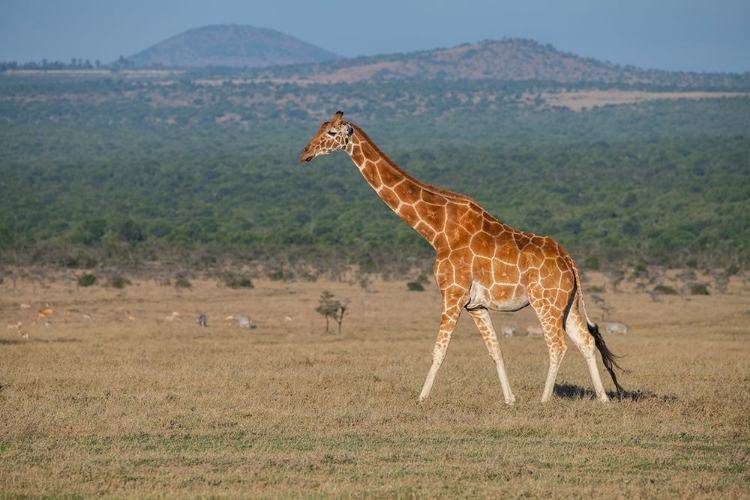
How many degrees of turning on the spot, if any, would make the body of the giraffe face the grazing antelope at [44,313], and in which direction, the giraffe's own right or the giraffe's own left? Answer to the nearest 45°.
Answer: approximately 45° to the giraffe's own right

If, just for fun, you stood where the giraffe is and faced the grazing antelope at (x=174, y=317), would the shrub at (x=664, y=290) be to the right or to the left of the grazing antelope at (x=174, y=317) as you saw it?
right

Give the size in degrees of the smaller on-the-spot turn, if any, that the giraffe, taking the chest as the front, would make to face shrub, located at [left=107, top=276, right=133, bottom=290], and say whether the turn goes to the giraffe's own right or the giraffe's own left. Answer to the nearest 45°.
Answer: approximately 45° to the giraffe's own right

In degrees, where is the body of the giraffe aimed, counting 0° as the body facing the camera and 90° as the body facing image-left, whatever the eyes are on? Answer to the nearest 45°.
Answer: approximately 90°

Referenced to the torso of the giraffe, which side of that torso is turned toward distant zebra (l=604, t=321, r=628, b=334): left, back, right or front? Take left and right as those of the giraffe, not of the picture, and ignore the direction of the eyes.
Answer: right

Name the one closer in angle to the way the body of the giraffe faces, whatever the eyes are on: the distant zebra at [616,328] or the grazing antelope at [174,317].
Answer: the grazing antelope

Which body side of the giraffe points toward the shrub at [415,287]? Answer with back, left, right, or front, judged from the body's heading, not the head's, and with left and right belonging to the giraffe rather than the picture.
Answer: right

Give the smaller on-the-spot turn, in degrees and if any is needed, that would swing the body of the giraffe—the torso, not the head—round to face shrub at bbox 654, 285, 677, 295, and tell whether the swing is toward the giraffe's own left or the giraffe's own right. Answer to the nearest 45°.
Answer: approximately 90° to the giraffe's own right
